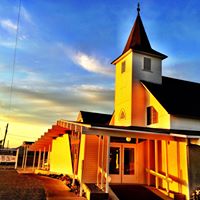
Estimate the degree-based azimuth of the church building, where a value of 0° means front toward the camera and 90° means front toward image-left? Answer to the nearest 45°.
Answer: approximately 45°
